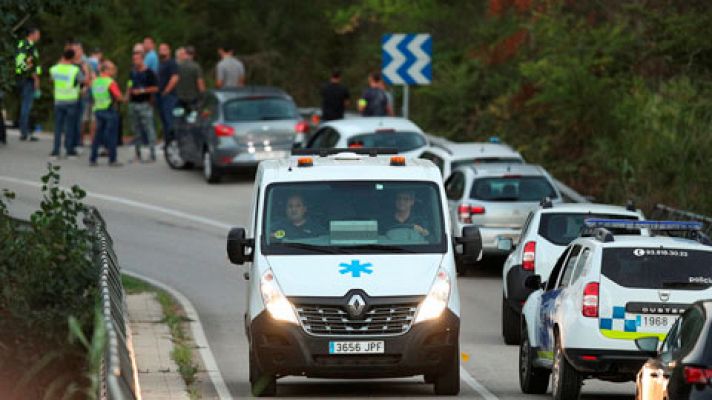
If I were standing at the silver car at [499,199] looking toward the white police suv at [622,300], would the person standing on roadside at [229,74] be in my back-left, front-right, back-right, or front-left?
back-right

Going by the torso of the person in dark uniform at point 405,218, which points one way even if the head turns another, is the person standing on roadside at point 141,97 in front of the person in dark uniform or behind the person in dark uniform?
behind

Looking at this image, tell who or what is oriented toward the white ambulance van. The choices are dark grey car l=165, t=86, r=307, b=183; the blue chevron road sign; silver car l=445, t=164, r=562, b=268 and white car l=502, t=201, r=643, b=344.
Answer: the blue chevron road sign

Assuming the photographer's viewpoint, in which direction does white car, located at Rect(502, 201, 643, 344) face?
facing away from the viewer

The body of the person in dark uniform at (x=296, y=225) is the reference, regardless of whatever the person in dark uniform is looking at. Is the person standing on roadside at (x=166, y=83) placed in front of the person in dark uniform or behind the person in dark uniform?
behind

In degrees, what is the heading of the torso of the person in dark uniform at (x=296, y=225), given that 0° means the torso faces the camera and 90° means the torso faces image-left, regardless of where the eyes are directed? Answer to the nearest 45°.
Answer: approximately 0°

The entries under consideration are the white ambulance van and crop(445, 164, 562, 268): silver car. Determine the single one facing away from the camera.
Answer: the silver car

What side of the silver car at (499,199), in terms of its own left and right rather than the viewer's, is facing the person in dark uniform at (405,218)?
back
